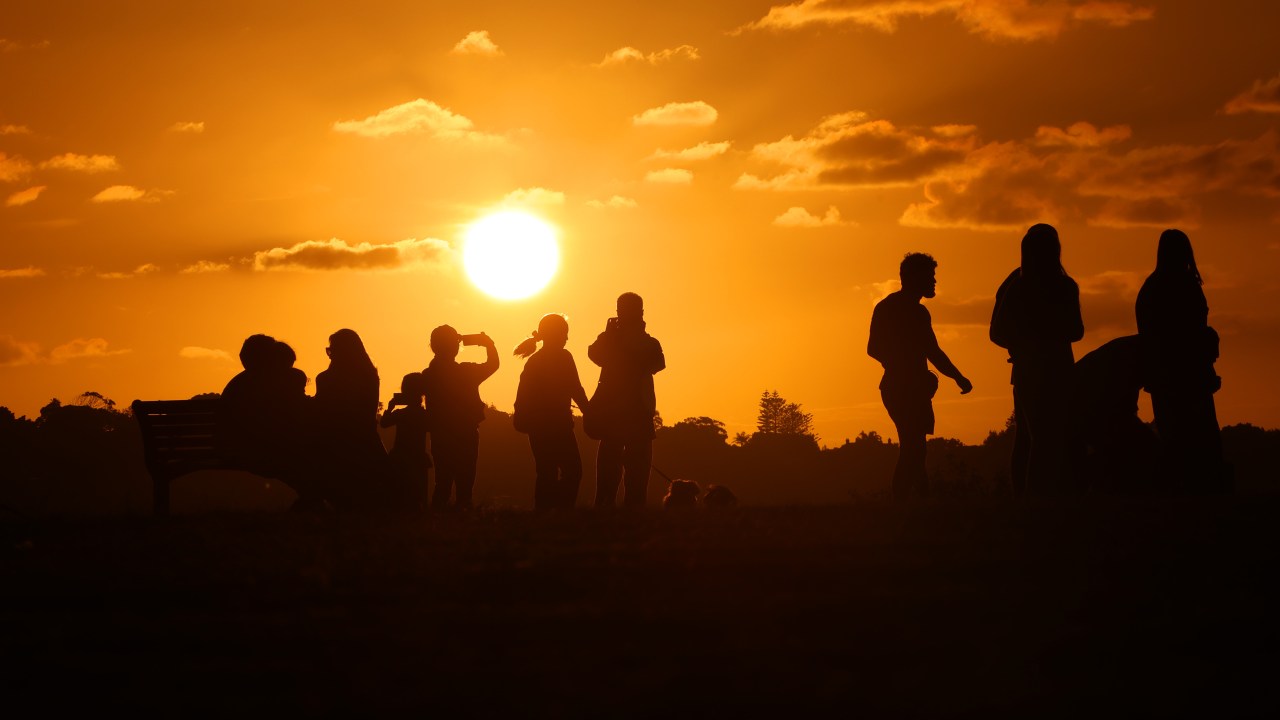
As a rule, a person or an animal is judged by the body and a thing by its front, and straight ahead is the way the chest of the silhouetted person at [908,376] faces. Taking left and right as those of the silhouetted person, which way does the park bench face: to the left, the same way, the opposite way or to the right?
to the left

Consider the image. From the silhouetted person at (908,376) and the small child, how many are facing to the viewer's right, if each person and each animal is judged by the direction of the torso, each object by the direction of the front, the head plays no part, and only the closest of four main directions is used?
1

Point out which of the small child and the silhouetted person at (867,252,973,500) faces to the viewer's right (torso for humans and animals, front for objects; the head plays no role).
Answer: the silhouetted person

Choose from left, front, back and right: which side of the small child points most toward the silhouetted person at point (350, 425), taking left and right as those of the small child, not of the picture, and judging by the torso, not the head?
left

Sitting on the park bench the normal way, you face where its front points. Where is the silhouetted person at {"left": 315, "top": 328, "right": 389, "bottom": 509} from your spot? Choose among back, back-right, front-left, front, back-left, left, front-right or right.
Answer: right

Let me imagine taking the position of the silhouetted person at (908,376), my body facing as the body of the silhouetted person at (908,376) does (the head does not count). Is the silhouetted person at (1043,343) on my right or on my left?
on my right

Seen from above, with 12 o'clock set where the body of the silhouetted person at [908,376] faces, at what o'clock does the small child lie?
The small child is roughly at 6 o'clock from the silhouetted person.

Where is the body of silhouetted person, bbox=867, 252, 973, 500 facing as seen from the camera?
to the viewer's right

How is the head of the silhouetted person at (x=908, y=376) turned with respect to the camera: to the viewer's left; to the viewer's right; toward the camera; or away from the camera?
to the viewer's right

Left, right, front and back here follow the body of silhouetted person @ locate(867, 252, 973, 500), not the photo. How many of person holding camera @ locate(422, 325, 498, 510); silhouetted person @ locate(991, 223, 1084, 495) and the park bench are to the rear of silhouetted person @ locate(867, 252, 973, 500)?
2

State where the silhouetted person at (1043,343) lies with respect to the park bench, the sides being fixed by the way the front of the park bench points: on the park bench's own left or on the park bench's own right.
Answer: on the park bench's own right

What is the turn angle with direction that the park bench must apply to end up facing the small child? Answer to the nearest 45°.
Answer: approximately 45° to its right
